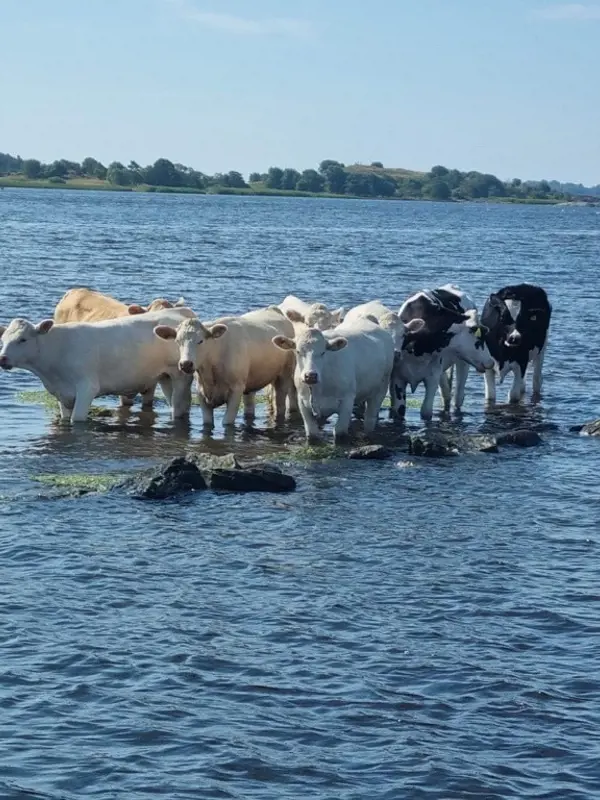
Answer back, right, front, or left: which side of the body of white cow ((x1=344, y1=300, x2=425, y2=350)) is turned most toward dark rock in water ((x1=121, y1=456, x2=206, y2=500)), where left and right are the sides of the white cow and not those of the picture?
right

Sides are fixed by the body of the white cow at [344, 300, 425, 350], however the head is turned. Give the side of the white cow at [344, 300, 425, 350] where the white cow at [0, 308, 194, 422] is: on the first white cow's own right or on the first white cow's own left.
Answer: on the first white cow's own right

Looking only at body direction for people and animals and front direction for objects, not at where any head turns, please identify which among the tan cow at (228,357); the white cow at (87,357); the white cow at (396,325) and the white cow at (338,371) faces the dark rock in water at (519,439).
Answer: the white cow at (396,325)

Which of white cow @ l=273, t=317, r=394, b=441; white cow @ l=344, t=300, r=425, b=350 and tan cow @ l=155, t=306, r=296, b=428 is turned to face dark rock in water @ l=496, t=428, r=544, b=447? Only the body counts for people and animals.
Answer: white cow @ l=344, t=300, r=425, b=350

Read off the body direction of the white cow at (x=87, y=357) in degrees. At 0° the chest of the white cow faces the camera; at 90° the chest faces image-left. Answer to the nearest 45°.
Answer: approximately 90°

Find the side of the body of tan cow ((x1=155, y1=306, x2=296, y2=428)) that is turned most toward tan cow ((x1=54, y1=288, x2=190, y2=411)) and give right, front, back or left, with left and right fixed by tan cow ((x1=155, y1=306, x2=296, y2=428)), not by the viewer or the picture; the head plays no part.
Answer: right

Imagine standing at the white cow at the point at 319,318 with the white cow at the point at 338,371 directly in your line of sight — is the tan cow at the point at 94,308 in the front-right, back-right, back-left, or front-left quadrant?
back-right

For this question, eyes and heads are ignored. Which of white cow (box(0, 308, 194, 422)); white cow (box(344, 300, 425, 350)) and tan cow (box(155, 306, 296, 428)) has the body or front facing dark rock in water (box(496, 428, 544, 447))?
white cow (box(344, 300, 425, 350))

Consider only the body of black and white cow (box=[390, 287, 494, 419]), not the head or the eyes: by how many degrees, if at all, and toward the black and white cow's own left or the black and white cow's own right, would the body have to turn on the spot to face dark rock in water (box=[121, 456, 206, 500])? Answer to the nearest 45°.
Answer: approximately 45° to the black and white cow's own right

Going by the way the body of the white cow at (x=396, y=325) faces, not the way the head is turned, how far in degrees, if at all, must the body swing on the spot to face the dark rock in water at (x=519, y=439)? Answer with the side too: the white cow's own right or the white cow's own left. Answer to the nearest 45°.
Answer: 0° — it already faces it

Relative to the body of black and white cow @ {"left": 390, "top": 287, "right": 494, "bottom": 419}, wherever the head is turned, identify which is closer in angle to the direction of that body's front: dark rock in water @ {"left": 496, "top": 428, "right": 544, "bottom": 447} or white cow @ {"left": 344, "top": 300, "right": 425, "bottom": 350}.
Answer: the dark rock in water

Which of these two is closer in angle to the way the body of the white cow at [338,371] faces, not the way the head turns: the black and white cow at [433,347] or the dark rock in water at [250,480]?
the dark rock in water

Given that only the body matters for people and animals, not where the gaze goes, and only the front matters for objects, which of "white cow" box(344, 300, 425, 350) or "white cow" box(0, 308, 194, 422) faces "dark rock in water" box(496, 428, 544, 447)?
"white cow" box(344, 300, 425, 350)
